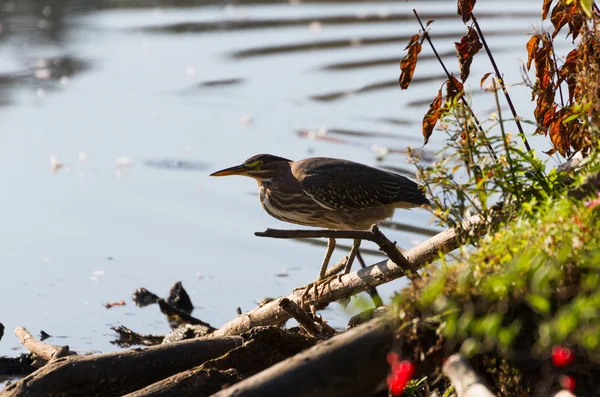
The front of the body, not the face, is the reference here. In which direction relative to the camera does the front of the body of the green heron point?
to the viewer's left

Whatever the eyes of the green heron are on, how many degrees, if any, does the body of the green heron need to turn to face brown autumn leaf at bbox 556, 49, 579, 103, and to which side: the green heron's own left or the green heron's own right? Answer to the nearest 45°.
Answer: approximately 135° to the green heron's own left

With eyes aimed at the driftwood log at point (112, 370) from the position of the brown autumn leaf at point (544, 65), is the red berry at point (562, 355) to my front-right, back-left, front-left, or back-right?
front-left

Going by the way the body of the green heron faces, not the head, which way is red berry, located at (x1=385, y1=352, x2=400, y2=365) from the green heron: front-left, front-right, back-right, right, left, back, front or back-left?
left

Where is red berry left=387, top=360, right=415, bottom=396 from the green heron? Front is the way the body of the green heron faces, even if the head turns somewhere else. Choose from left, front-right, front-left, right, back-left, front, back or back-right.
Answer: left

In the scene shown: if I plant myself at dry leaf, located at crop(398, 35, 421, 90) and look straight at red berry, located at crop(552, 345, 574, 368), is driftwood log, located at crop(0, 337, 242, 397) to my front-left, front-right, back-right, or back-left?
front-right

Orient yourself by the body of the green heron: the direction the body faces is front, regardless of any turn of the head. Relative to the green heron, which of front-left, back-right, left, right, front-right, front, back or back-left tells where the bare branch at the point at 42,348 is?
front-left

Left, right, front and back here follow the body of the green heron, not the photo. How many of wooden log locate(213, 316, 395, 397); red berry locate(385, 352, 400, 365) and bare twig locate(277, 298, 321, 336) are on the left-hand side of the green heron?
3
